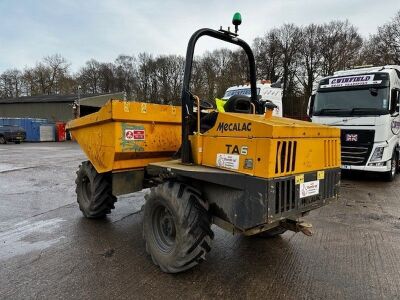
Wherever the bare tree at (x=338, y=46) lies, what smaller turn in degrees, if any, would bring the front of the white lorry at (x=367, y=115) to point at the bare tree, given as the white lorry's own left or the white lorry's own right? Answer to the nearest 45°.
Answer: approximately 135° to the white lorry's own right

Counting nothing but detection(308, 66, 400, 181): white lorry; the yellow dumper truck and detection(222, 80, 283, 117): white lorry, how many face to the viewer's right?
0

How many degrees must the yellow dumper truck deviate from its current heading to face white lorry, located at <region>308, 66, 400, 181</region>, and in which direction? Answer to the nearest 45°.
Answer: approximately 90° to its right

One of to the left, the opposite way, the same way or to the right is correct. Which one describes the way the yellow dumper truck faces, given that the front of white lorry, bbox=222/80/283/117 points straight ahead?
to the right

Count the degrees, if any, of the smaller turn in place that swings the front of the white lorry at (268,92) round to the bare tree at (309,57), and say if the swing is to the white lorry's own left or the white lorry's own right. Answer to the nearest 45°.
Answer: approximately 135° to the white lorry's own right

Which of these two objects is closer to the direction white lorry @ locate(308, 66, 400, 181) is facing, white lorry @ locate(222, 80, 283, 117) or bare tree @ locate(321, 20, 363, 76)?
the white lorry

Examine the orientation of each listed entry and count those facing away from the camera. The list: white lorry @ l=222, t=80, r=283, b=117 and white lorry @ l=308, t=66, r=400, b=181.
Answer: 0

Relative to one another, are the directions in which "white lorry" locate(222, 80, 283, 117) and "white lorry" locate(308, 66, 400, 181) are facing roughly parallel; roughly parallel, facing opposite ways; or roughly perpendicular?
roughly parallel

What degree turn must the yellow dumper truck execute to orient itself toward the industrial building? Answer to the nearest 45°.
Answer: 0° — it already faces it

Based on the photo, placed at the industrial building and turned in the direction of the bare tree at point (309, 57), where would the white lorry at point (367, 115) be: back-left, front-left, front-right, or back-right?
front-right

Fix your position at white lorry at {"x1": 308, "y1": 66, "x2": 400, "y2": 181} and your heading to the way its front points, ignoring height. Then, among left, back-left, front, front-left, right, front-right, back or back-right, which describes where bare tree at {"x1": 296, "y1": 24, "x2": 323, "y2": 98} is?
back-right

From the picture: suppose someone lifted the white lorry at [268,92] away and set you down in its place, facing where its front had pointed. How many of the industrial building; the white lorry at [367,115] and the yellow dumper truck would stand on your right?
1

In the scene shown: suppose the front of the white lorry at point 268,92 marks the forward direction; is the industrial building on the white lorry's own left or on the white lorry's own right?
on the white lorry's own right

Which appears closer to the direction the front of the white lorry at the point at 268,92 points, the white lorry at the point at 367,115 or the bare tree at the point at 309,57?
the white lorry

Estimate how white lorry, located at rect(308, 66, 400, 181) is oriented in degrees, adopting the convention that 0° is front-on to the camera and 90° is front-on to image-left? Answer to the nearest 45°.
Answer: approximately 45°

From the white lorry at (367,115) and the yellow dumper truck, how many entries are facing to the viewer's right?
0

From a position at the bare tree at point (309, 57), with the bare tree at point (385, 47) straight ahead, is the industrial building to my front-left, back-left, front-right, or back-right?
back-right

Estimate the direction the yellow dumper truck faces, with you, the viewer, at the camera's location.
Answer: facing away from the viewer and to the left of the viewer
